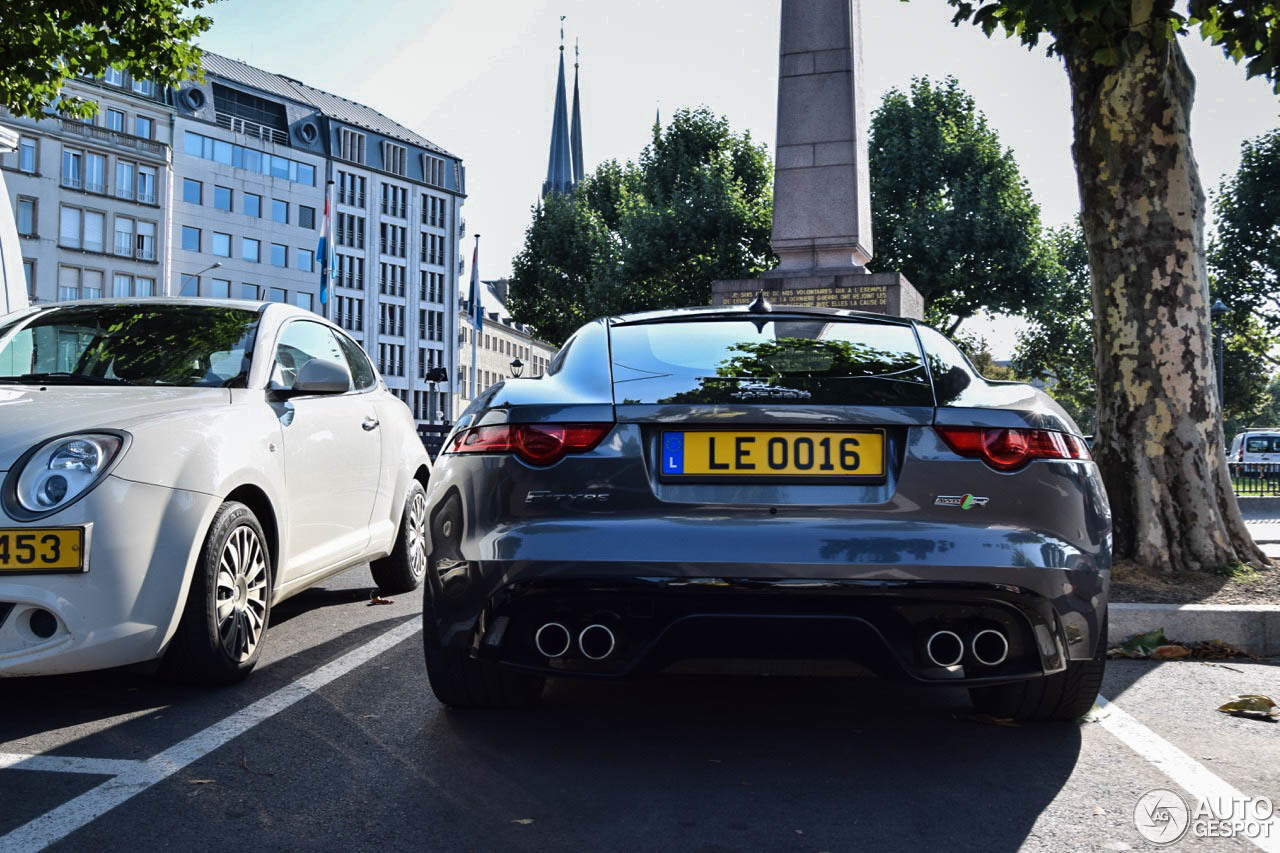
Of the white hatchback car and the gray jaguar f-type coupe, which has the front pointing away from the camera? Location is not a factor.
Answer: the gray jaguar f-type coupe

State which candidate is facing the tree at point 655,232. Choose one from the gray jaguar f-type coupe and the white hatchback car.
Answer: the gray jaguar f-type coupe

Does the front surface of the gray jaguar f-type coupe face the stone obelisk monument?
yes

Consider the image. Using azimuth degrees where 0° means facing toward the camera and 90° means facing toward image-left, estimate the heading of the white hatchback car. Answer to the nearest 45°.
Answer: approximately 45°

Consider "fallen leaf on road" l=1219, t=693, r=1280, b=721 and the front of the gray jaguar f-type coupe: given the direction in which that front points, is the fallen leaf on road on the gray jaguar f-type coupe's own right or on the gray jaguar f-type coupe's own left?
on the gray jaguar f-type coupe's own right

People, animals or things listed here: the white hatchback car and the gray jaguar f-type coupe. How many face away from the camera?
1

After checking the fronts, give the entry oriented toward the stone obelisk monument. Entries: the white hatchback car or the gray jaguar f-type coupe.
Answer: the gray jaguar f-type coupe

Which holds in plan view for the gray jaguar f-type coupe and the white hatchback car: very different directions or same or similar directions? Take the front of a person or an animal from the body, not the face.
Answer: very different directions

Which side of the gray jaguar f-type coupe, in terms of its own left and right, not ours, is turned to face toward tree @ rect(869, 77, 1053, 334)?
front

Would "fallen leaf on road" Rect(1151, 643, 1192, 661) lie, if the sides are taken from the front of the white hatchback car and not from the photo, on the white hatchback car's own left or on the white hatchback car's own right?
on the white hatchback car's own left

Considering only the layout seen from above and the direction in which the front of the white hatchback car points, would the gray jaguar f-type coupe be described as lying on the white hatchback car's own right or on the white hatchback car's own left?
on the white hatchback car's own left

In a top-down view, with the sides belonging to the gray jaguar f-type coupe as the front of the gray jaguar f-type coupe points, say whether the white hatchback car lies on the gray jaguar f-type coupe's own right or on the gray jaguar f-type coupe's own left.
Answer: on the gray jaguar f-type coupe's own left

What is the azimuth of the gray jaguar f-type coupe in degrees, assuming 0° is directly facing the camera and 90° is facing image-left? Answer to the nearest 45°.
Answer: approximately 180°
